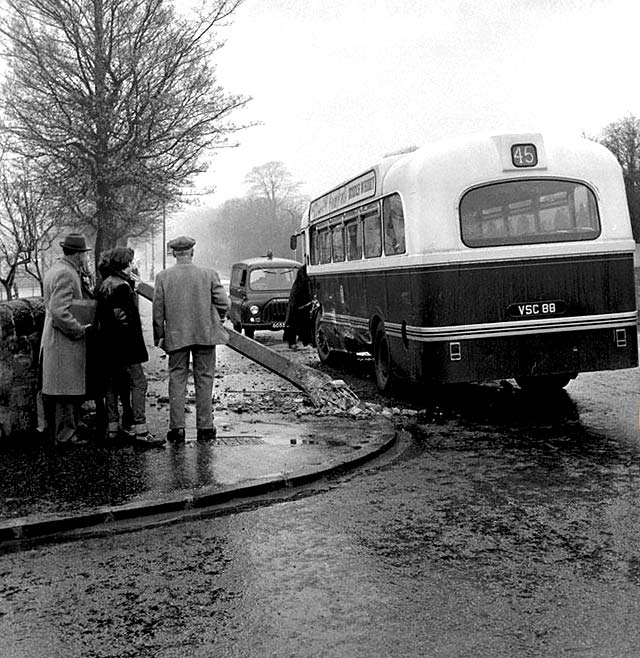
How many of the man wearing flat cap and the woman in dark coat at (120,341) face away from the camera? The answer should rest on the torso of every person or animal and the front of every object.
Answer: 1

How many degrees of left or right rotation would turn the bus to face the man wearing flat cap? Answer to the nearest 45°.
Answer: approximately 90° to its left

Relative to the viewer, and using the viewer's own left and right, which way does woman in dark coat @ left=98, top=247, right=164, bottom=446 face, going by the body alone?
facing to the right of the viewer

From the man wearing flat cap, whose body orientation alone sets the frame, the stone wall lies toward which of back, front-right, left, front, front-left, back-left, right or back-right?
left

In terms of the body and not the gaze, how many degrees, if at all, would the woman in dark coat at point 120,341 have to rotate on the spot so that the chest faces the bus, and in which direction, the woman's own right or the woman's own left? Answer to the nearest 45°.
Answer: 0° — they already face it

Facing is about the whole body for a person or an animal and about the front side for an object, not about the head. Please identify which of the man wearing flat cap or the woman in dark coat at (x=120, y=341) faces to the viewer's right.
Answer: the woman in dark coat

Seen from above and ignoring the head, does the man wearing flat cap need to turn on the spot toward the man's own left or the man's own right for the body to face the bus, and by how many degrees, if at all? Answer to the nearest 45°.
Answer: approximately 90° to the man's own right

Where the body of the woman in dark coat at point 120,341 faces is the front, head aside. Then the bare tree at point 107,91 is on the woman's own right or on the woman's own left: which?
on the woman's own left

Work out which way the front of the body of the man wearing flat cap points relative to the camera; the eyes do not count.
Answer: away from the camera

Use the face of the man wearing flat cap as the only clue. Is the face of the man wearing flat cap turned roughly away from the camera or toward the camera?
away from the camera

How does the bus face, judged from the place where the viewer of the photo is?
facing away from the viewer and to the left of the viewer
